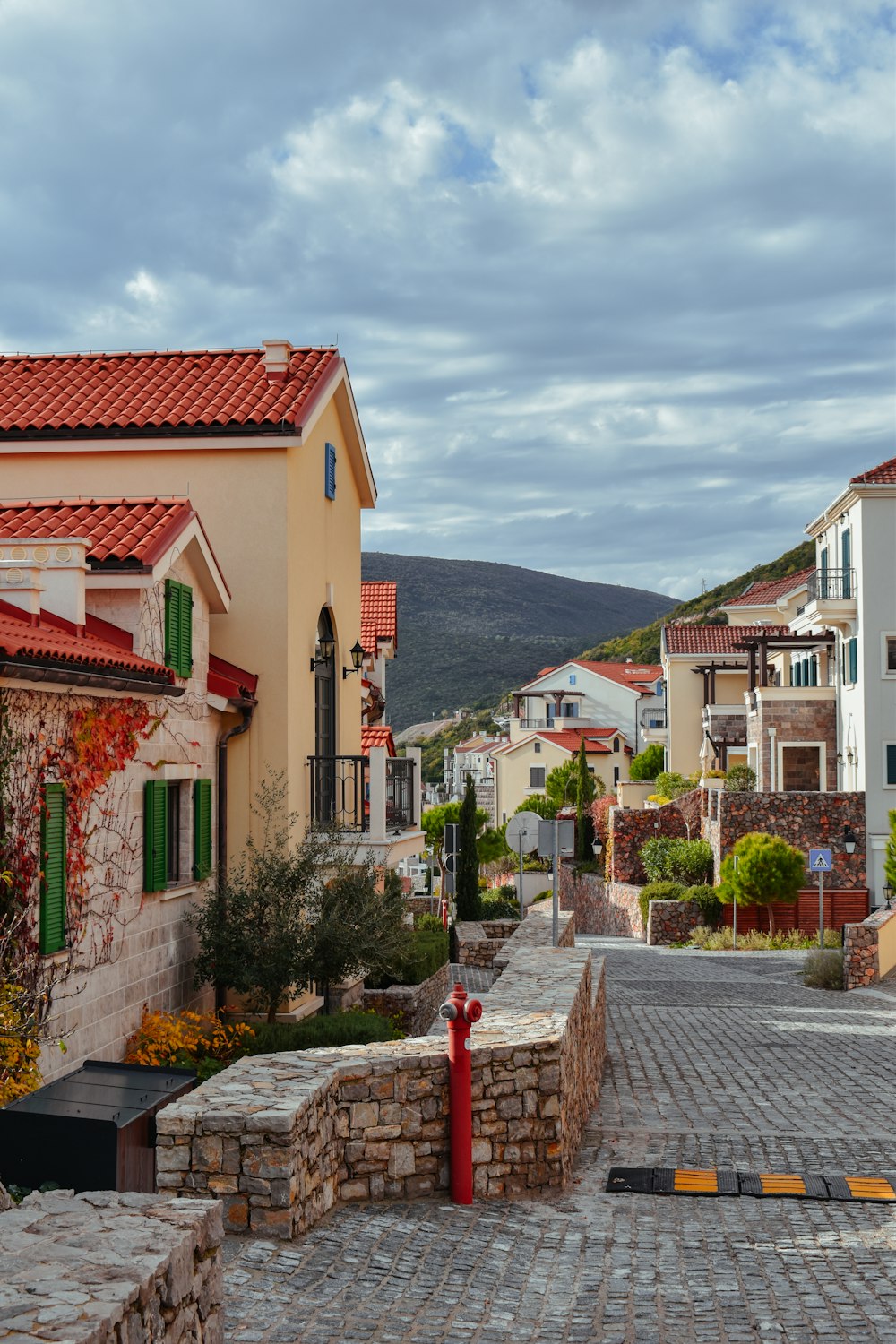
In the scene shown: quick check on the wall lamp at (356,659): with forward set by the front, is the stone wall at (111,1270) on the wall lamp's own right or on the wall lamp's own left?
on the wall lamp's own right

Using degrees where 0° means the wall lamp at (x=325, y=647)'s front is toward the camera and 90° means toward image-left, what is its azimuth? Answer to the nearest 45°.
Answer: approximately 270°

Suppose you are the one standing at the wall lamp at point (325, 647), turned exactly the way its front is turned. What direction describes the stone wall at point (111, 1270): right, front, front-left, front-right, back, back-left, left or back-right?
right

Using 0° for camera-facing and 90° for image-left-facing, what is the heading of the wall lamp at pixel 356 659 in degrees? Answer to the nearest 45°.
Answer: approximately 270°

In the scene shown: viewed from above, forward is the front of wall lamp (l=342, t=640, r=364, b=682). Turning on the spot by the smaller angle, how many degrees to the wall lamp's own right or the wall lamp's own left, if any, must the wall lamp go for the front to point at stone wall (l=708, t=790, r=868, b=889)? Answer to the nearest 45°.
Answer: approximately 45° to the wall lamp's own left

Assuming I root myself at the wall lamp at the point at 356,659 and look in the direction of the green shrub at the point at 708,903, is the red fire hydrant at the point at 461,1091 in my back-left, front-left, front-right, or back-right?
back-right

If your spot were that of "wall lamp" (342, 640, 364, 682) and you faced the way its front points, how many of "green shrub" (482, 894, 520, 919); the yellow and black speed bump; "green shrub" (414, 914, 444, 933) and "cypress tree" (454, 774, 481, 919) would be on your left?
3

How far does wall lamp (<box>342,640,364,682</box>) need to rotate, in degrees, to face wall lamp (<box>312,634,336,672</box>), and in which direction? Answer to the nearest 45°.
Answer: approximately 135° to its right

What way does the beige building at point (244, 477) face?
to the viewer's right
